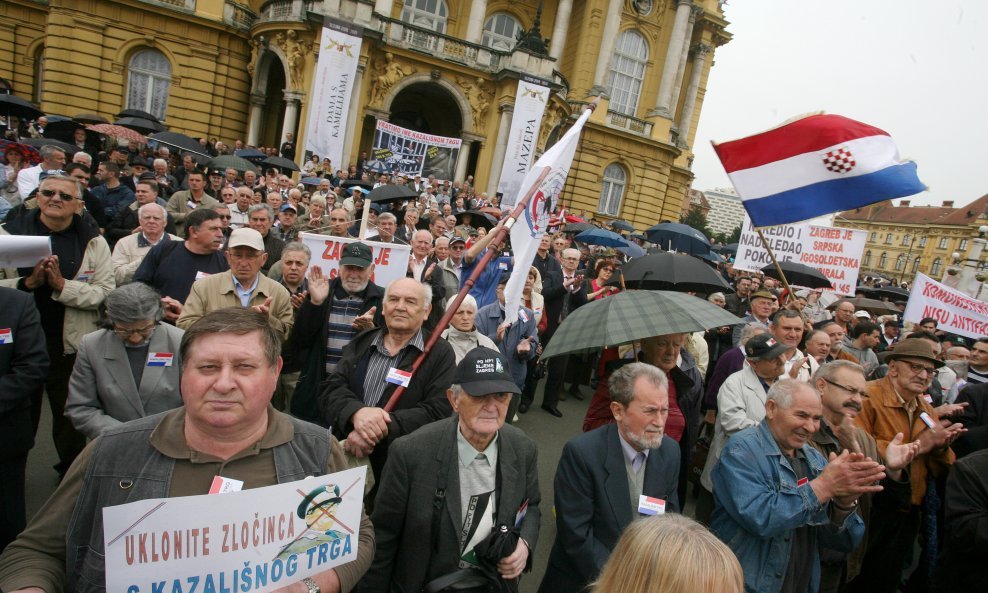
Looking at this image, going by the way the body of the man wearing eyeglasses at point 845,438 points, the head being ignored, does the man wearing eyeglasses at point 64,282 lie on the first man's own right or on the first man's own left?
on the first man's own right

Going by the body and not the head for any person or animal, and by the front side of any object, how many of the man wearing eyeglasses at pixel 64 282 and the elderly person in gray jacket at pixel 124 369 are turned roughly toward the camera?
2

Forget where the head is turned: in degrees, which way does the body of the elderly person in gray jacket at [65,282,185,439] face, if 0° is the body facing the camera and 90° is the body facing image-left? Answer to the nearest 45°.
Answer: approximately 0°

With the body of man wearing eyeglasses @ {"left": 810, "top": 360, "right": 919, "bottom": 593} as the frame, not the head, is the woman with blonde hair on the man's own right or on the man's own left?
on the man's own right

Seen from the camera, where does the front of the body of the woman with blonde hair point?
away from the camera

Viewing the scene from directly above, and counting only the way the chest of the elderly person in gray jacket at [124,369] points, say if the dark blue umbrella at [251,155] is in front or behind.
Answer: behind

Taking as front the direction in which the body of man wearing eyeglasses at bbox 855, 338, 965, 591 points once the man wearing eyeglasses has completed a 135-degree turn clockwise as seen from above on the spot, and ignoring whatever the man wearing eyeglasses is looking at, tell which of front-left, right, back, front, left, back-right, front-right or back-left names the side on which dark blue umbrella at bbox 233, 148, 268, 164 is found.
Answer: front

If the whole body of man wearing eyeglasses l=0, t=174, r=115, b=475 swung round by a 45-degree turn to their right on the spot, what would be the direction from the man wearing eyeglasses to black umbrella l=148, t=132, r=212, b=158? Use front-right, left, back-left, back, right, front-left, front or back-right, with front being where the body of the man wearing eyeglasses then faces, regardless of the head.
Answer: back-right

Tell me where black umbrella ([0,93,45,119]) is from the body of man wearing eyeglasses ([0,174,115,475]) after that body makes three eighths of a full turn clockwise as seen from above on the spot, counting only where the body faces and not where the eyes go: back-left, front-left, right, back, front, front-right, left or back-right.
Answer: front-right

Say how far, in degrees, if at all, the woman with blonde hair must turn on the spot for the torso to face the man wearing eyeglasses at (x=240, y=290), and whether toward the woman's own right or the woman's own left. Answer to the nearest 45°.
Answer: approximately 90° to the woman's own left

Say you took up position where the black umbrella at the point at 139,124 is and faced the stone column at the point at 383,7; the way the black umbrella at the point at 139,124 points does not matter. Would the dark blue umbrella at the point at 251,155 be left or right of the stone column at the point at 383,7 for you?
right

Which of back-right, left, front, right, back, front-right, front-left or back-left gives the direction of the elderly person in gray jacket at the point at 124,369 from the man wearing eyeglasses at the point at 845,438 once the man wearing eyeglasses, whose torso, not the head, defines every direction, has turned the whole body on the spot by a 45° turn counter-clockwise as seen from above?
back-right
